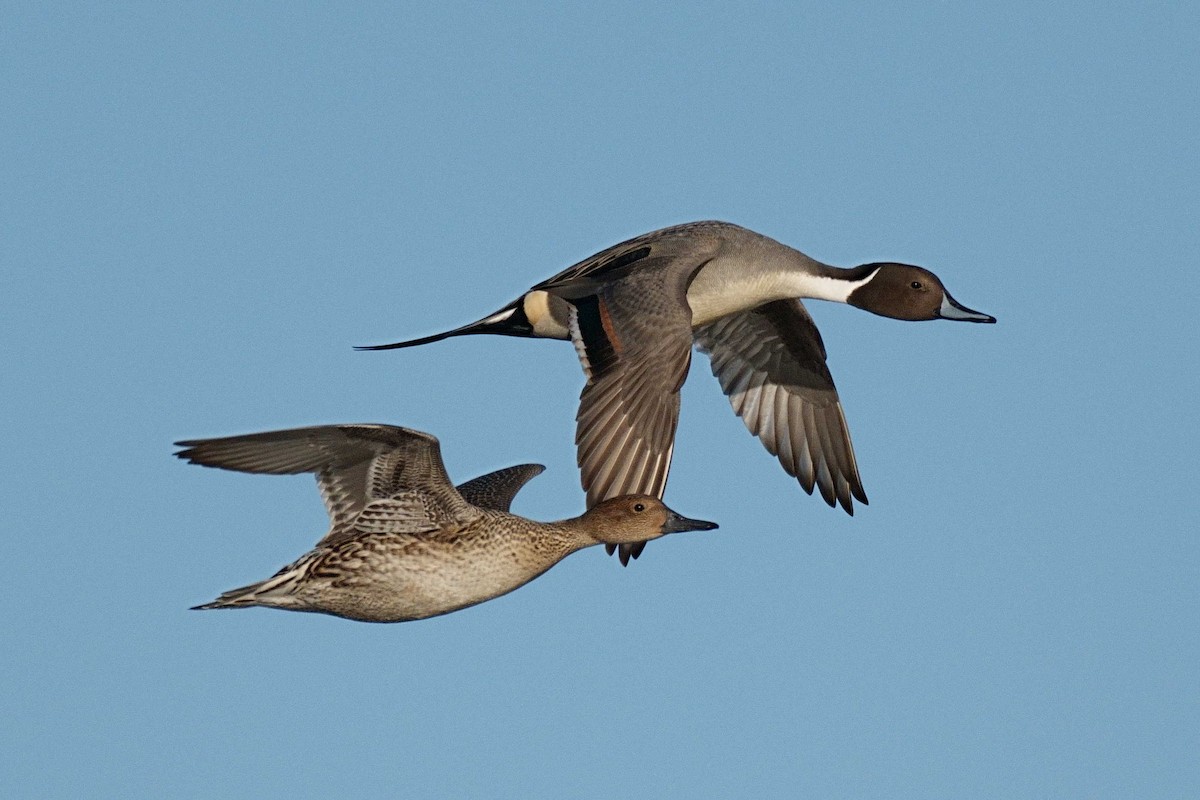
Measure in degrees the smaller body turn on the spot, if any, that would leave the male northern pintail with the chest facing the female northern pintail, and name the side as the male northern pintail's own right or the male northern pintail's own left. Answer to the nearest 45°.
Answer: approximately 135° to the male northern pintail's own right

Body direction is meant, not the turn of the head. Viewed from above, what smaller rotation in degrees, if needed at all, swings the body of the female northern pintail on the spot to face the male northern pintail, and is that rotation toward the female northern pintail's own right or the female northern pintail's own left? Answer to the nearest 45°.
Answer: approximately 45° to the female northern pintail's own left

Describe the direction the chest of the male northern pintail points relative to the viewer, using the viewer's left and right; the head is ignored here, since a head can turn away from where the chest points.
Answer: facing to the right of the viewer

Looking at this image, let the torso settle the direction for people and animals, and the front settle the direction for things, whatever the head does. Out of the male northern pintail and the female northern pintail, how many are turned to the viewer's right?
2

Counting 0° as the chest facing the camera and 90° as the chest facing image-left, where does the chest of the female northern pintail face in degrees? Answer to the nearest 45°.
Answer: approximately 270°
